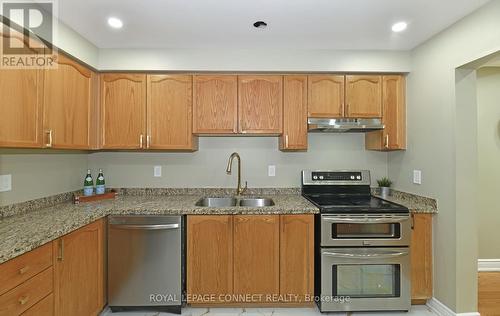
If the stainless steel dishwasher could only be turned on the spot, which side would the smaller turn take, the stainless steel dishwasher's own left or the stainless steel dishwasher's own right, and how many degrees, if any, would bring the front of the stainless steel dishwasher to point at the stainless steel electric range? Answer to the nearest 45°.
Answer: approximately 90° to the stainless steel dishwasher's own left

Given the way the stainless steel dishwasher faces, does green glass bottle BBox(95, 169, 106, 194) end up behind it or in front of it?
behind

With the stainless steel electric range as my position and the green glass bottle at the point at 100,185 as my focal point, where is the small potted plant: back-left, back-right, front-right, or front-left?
back-right

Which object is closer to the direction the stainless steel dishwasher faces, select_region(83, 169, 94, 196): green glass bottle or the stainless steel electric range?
the stainless steel electric range

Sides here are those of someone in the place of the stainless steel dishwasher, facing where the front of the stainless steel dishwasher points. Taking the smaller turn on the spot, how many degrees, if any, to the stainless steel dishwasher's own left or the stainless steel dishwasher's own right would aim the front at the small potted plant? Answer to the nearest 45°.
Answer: approximately 90° to the stainless steel dishwasher's own left

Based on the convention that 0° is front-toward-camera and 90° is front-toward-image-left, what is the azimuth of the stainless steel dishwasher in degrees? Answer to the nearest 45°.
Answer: approximately 0°

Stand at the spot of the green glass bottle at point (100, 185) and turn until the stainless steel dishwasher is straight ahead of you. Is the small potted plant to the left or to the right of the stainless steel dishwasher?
left
